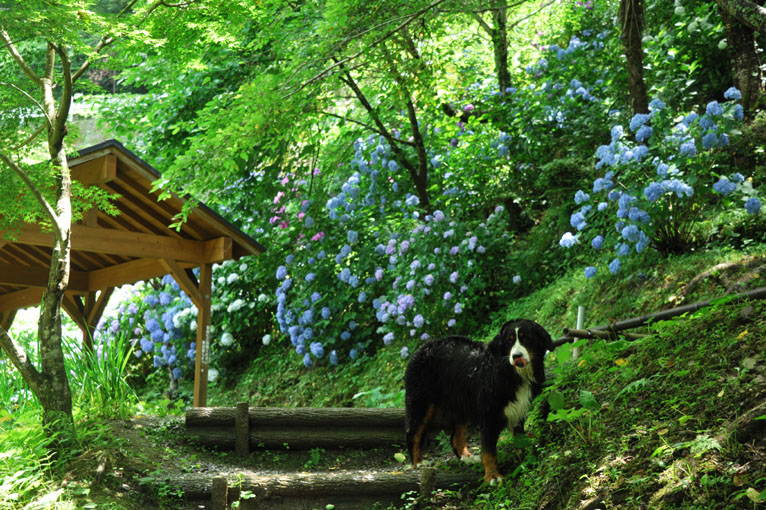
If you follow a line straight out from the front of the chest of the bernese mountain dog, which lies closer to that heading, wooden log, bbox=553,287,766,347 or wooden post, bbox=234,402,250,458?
the wooden log

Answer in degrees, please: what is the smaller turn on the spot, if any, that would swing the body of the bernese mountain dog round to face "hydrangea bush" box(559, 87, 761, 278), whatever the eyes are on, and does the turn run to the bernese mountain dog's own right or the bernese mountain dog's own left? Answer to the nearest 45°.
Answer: approximately 90° to the bernese mountain dog's own left

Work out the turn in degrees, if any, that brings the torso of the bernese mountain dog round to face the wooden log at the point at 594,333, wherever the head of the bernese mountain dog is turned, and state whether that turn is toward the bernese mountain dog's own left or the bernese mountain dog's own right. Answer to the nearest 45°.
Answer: approximately 90° to the bernese mountain dog's own left

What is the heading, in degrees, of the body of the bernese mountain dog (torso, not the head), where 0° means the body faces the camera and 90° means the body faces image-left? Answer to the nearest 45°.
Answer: approximately 315°

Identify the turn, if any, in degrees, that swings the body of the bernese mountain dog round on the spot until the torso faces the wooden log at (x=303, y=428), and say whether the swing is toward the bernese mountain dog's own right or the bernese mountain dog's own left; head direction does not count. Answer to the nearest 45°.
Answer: approximately 180°

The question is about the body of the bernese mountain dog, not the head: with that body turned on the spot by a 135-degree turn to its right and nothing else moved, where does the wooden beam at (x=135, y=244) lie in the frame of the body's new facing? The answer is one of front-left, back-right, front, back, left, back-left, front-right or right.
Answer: front-right

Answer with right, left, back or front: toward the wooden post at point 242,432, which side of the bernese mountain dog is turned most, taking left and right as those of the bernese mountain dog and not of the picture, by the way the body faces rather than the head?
back
